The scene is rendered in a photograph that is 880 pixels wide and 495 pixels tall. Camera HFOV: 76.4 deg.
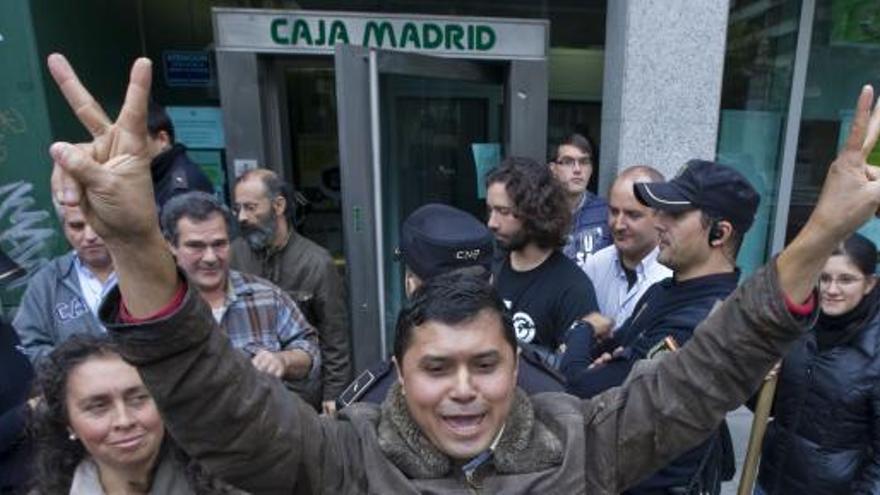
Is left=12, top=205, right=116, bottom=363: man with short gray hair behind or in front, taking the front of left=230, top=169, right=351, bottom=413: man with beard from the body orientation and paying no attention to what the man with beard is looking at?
in front

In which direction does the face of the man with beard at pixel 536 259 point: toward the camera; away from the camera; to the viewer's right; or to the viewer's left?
to the viewer's left

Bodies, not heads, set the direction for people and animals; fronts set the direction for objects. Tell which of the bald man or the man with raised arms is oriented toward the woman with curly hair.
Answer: the bald man

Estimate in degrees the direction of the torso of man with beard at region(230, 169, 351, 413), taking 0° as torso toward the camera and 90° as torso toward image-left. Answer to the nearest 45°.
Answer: approximately 45°

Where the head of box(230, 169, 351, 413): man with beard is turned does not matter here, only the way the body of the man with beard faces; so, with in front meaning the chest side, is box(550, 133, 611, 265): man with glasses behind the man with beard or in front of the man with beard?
behind

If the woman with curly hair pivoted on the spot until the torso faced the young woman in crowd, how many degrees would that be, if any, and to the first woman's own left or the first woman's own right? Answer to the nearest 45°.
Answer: approximately 45° to the first woman's own left

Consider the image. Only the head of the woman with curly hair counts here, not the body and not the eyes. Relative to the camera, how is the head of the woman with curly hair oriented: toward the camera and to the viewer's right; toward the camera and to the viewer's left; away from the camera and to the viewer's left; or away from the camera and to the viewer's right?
toward the camera and to the viewer's right

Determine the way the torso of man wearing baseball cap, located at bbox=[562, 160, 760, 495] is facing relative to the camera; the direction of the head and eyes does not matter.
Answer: to the viewer's left

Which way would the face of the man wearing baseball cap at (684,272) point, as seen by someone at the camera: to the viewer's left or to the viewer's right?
to the viewer's left

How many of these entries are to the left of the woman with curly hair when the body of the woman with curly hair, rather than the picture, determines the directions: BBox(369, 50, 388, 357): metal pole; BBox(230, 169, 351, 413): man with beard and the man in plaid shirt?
3

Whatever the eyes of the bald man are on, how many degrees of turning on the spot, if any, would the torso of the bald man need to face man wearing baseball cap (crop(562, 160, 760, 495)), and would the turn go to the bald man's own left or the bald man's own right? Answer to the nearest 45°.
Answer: approximately 45° to the bald man's own left

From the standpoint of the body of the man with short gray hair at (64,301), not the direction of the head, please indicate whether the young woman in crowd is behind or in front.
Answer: in front

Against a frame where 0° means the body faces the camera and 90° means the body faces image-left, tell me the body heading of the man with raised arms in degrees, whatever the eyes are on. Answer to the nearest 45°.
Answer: approximately 0°
